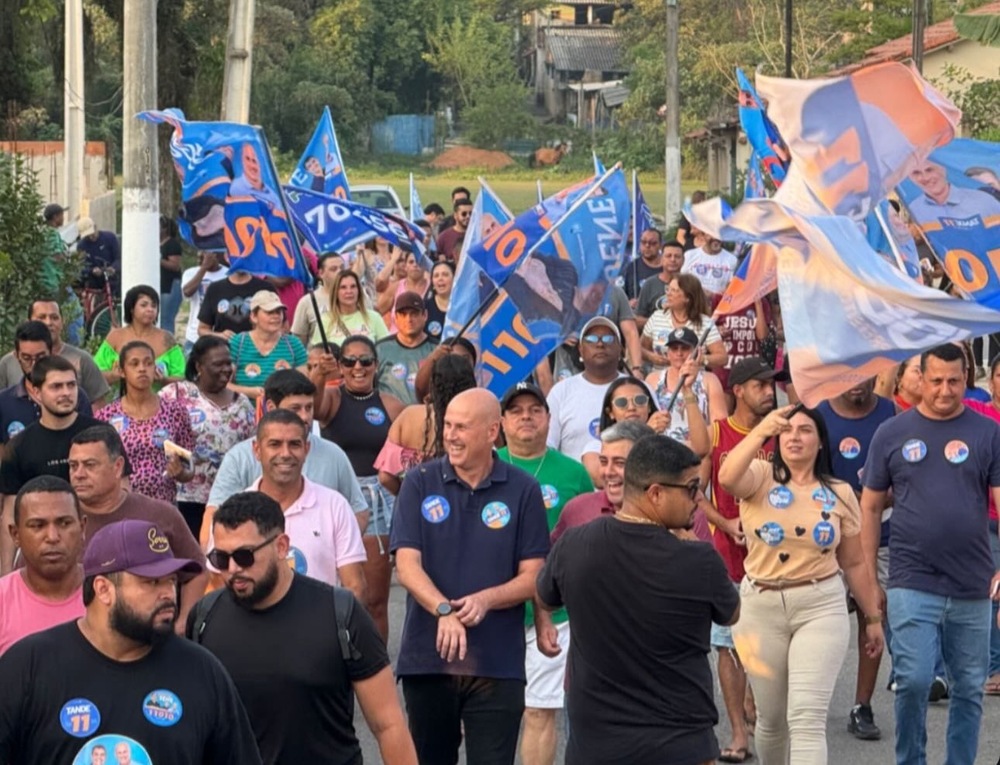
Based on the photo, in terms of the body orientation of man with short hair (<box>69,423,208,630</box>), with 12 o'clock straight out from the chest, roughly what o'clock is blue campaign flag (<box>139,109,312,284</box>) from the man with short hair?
The blue campaign flag is roughly at 5 o'clock from the man with short hair.

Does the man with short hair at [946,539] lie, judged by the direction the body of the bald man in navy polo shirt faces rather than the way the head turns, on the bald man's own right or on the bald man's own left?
on the bald man's own left

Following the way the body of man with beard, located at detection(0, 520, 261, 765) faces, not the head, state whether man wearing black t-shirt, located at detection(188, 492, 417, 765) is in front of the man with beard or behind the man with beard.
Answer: behind

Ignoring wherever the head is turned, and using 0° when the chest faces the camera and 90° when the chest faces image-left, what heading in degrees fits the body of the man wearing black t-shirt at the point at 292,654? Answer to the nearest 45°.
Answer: approximately 45°

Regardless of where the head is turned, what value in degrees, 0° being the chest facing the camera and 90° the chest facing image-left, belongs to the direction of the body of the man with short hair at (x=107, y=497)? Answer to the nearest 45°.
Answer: approximately 45°

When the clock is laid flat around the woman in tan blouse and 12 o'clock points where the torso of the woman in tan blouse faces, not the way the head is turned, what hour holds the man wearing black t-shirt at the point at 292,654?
The man wearing black t-shirt is roughly at 1 o'clock from the woman in tan blouse.

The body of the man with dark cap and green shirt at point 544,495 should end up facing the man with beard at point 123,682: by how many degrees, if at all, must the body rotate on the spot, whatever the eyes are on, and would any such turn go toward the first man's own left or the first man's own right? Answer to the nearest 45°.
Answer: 0° — they already face them

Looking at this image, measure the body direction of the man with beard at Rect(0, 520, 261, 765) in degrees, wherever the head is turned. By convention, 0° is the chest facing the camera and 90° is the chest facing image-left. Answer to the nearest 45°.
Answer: approximately 0°
